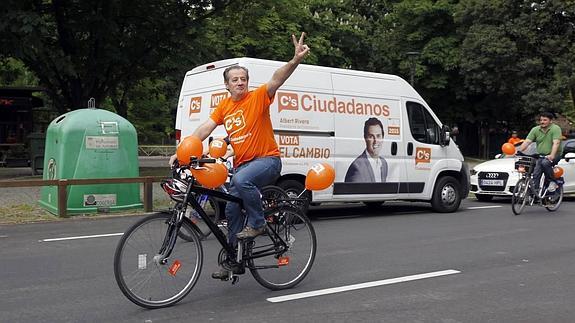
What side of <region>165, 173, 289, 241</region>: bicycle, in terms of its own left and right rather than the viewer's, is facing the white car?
back

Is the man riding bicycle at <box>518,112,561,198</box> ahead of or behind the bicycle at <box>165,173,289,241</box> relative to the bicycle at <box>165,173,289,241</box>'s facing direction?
behind

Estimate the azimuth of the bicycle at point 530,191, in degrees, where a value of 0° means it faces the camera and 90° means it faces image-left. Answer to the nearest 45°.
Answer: approximately 45°

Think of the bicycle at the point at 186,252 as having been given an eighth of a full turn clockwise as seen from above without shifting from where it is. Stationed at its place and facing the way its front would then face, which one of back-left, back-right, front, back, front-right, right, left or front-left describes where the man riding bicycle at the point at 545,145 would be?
back-right

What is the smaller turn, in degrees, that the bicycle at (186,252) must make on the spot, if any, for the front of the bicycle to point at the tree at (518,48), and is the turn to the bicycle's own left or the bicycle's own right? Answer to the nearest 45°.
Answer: approximately 180°

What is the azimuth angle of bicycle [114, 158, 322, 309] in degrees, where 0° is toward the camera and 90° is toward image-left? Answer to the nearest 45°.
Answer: approximately 45°

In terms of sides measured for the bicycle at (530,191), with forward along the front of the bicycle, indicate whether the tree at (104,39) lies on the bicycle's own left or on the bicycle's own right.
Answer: on the bicycle's own right

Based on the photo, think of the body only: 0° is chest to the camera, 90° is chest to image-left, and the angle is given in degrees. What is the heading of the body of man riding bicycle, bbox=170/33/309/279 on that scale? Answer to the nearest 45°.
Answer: approximately 45°
